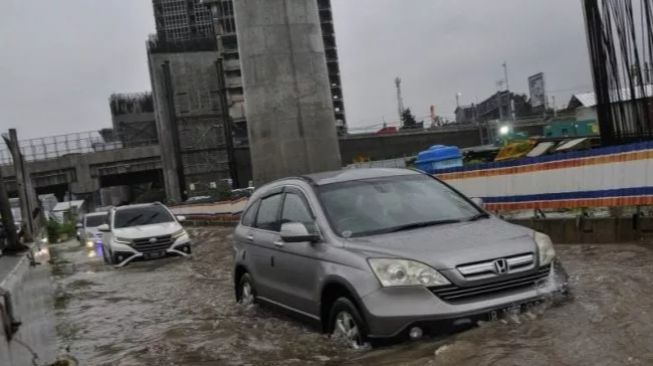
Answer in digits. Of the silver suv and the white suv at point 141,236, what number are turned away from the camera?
0

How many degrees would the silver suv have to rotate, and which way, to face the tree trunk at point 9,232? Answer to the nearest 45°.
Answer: approximately 135° to its right

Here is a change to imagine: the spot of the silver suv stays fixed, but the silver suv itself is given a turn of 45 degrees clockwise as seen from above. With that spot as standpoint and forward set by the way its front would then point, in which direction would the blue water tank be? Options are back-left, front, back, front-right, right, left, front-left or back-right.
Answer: back

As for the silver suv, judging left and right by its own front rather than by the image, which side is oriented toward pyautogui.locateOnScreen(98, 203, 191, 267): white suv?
back

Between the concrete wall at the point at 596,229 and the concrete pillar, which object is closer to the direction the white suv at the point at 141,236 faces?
the concrete wall

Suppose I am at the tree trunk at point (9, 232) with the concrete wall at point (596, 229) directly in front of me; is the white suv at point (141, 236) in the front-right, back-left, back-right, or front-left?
front-left

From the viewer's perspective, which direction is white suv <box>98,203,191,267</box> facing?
toward the camera

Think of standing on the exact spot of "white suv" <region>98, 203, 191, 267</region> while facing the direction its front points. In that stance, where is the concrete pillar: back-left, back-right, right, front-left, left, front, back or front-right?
back-left

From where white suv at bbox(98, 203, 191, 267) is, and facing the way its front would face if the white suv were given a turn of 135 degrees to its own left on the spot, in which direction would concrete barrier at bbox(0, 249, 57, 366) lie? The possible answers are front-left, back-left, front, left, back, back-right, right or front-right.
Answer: back-right

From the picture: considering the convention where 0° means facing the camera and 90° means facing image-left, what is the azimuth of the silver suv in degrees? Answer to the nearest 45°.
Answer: approximately 315°

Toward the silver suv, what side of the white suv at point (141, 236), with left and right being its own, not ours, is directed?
front
